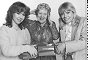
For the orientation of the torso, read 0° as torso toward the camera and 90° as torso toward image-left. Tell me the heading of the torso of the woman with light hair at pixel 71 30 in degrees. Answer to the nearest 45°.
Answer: approximately 45°

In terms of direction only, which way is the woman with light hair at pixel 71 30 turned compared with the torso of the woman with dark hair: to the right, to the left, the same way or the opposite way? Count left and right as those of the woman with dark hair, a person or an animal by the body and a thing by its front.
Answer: to the right

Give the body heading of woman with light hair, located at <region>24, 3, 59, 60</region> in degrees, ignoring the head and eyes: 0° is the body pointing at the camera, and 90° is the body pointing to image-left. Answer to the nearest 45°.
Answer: approximately 0°

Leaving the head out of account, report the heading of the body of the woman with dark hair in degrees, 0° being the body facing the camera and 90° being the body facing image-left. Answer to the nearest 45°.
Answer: approximately 315°
